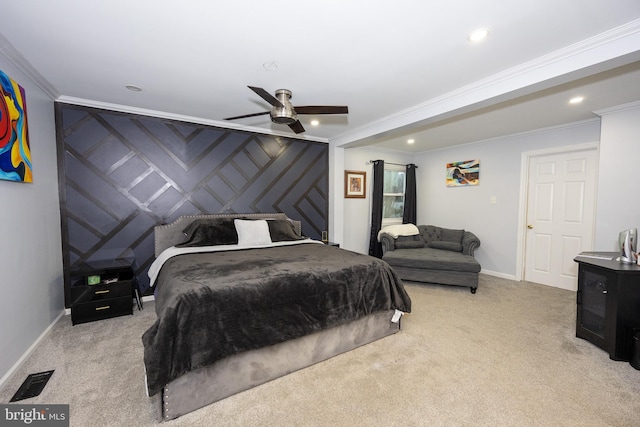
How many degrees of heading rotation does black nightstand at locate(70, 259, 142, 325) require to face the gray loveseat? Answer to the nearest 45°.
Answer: approximately 90° to its left

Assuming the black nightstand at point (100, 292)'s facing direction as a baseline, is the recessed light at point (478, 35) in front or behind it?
in front

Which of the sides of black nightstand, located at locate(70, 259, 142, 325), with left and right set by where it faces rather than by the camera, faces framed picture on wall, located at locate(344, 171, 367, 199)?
left

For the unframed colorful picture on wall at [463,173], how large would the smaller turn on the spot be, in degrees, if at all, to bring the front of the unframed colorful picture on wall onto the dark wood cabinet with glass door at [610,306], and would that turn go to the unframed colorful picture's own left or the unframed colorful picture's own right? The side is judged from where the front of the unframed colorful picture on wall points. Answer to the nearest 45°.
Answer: approximately 90° to the unframed colorful picture's own left

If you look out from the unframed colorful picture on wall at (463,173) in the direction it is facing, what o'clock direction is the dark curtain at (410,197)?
The dark curtain is roughly at 2 o'clock from the unframed colorful picture on wall.

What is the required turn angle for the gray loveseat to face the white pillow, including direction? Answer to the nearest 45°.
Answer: approximately 45° to its right

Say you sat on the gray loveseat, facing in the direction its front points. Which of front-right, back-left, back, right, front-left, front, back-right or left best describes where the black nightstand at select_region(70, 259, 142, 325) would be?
front-right

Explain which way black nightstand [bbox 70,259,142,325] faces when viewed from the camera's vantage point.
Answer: facing the viewer

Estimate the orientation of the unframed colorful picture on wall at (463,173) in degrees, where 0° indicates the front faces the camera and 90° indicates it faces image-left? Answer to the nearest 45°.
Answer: approximately 45°

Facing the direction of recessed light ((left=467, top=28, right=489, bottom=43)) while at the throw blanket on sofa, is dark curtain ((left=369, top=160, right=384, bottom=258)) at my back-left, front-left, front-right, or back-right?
back-right

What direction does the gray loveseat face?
toward the camera

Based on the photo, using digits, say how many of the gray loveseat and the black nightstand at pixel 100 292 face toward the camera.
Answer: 2

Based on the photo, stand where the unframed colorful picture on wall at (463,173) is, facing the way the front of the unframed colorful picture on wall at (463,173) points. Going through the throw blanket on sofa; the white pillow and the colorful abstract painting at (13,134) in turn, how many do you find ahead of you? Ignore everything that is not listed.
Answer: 3
